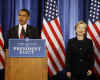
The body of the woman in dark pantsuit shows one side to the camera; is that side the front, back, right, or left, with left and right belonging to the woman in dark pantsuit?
front

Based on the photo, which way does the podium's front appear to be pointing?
toward the camera

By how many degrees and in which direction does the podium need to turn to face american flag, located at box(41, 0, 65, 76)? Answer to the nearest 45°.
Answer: approximately 180°

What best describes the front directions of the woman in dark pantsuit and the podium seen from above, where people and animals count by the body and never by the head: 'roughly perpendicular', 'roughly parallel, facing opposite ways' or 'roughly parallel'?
roughly parallel

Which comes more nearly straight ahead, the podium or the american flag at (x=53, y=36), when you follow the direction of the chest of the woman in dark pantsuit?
the podium

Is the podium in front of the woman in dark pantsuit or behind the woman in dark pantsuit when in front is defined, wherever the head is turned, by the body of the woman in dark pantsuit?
in front

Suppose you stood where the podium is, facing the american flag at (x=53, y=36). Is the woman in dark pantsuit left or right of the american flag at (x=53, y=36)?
right

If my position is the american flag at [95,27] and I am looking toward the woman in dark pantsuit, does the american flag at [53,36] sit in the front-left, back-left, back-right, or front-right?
front-right

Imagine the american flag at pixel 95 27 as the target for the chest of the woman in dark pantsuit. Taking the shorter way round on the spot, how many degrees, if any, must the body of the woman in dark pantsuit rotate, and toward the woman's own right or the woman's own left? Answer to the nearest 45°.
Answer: approximately 180°

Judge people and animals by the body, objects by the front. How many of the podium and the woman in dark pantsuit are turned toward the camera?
2

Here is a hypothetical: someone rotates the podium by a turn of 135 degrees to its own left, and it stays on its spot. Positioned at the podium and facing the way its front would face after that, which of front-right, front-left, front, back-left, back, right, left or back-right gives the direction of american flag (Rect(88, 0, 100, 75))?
front
